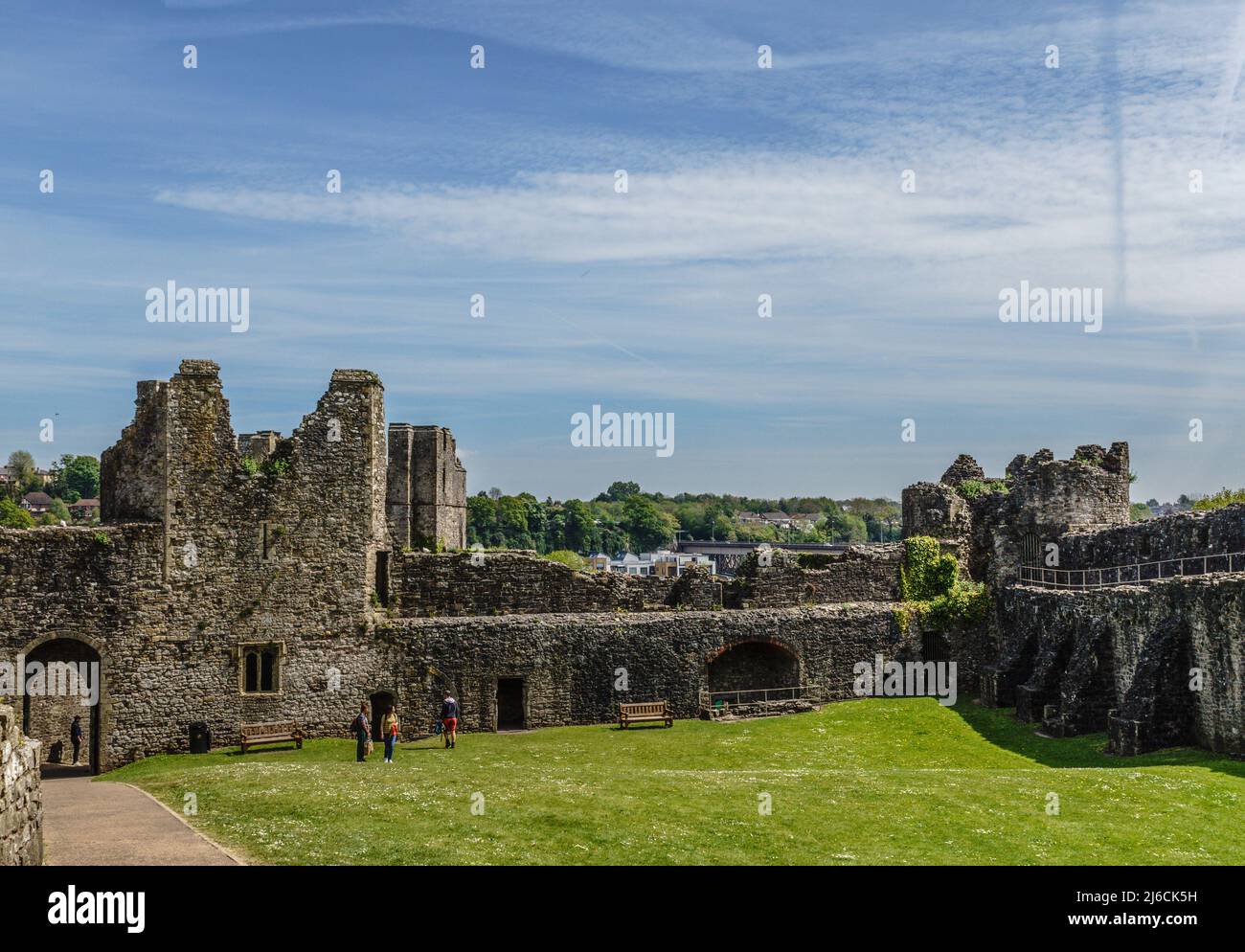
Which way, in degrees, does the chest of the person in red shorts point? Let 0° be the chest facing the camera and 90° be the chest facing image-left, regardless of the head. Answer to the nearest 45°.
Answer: approximately 180°

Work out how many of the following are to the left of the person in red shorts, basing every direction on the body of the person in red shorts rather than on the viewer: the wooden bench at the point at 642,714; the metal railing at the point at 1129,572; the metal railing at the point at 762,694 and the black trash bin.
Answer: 1

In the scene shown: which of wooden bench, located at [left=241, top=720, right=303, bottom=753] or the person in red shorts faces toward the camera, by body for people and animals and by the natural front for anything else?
the wooden bench

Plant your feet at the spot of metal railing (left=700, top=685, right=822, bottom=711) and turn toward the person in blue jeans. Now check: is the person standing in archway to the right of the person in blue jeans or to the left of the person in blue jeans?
right

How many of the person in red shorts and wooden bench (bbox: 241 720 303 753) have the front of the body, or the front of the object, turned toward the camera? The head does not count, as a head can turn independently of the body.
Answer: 1

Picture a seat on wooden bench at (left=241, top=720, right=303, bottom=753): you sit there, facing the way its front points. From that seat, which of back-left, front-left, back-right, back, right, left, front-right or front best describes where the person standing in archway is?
back-right

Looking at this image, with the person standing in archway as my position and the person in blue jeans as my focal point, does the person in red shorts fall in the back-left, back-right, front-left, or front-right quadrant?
front-left

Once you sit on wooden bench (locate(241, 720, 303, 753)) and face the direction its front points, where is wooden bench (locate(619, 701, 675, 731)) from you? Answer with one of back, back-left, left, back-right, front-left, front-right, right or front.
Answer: left

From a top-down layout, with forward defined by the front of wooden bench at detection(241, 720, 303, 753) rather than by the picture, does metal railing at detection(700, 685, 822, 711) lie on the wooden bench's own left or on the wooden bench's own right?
on the wooden bench's own left

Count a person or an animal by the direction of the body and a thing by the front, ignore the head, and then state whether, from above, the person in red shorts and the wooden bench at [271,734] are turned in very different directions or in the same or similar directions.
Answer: very different directions

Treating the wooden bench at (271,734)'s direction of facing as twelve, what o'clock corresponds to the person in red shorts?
The person in red shorts is roughly at 10 o'clock from the wooden bench.

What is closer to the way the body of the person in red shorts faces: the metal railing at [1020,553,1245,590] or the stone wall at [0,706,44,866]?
the metal railing

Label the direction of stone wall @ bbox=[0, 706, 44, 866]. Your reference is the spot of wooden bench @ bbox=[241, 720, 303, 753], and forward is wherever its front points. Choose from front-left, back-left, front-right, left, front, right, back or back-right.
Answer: front

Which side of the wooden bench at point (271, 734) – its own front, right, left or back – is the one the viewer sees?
front
